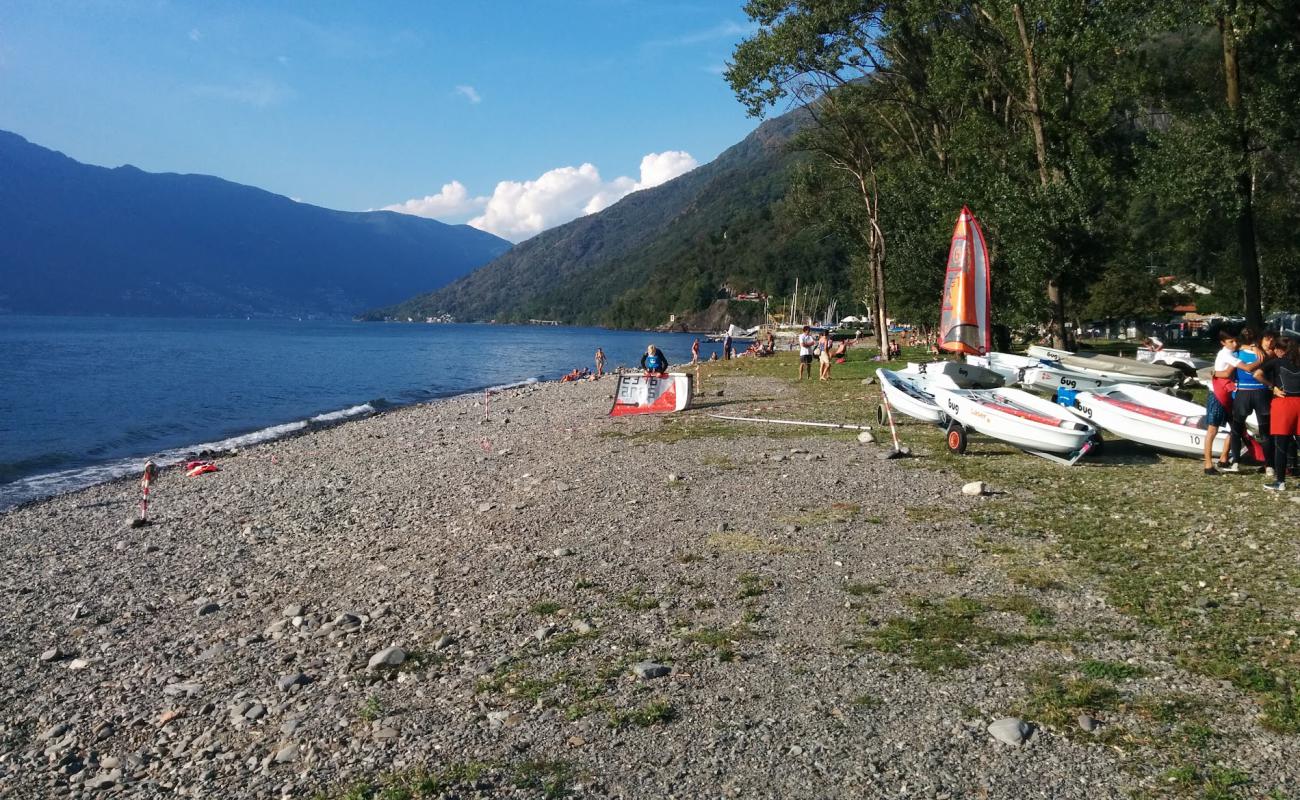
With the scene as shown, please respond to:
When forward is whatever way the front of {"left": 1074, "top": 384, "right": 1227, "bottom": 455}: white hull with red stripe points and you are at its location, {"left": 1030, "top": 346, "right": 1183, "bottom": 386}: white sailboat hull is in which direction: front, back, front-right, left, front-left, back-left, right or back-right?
front-right

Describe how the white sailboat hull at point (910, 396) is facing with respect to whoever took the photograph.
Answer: facing away from the viewer and to the left of the viewer

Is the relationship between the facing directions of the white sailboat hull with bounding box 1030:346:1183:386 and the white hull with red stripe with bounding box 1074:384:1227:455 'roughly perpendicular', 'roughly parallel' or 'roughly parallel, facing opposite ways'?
roughly parallel

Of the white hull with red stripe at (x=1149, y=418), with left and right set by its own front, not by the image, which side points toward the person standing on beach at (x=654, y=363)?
front

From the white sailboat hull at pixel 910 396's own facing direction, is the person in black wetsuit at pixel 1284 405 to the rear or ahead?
to the rear

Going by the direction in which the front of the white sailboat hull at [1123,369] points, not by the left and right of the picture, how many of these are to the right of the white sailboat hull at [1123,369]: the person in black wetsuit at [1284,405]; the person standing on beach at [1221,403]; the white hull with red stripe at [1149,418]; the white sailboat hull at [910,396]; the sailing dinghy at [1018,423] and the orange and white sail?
0

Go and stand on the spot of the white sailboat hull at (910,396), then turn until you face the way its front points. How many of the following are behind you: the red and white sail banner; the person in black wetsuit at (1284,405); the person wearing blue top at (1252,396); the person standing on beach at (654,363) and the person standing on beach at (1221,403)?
3

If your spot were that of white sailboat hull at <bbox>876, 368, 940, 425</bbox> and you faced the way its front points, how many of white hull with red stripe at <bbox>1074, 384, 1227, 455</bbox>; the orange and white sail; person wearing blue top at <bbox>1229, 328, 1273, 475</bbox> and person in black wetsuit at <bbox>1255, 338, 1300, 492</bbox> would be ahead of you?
0

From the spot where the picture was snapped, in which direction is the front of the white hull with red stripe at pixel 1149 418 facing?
facing away from the viewer and to the left of the viewer

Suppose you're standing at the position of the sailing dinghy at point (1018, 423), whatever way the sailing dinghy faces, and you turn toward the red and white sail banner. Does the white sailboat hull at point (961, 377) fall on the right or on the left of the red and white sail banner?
right

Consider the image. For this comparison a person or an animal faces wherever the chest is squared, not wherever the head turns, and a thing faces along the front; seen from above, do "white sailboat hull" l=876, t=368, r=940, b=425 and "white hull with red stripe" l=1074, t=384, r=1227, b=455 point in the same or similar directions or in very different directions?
same or similar directions

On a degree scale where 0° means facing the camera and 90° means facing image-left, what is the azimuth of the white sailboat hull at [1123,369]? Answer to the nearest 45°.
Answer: approximately 135°
